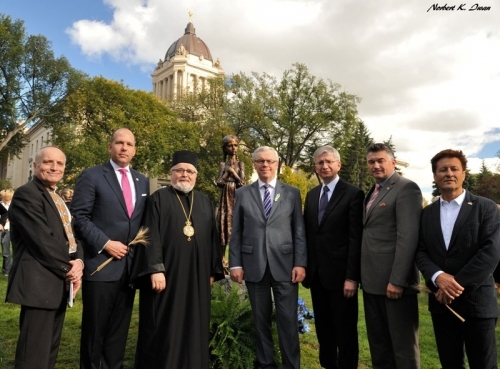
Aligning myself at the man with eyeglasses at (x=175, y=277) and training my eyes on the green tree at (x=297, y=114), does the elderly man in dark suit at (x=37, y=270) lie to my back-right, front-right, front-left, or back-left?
back-left

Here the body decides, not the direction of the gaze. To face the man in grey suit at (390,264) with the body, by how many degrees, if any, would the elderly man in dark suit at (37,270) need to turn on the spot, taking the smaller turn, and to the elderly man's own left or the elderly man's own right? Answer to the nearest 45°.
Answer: approximately 45° to the elderly man's own left

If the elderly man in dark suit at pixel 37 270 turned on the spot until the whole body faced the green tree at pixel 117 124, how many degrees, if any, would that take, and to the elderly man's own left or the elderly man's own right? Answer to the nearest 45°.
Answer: approximately 135° to the elderly man's own left

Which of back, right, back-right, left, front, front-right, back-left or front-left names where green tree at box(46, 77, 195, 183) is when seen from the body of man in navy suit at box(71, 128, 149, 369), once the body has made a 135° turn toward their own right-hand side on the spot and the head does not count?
right

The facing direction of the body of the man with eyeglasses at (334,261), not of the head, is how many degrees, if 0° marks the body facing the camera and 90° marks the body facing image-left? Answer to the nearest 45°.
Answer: approximately 45°

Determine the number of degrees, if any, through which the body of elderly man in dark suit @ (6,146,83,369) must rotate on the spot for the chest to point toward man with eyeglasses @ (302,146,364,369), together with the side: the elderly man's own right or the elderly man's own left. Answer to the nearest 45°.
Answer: approximately 45° to the elderly man's own left

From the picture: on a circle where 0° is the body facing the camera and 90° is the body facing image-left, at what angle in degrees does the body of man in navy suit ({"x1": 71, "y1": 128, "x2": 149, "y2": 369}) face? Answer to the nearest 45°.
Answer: approximately 315°
